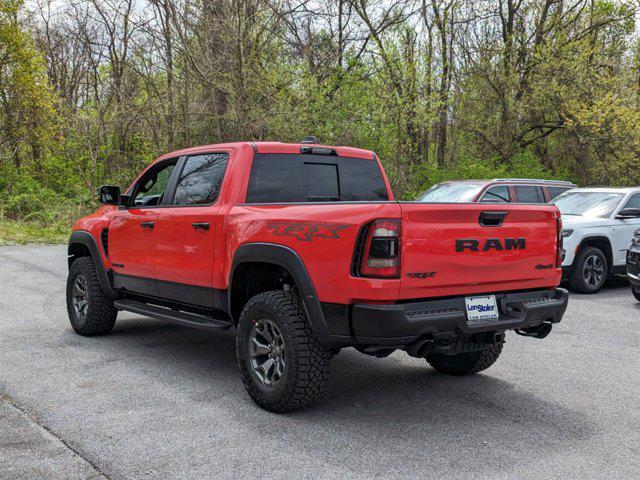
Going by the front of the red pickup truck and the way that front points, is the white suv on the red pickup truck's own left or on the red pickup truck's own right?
on the red pickup truck's own right

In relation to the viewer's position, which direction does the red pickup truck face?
facing away from the viewer and to the left of the viewer

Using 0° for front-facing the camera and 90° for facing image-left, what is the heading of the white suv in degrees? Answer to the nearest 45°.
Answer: approximately 45°

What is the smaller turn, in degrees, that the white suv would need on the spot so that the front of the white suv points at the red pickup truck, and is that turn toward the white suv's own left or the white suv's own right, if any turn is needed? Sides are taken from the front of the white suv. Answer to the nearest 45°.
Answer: approximately 45° to the white suv's own left
